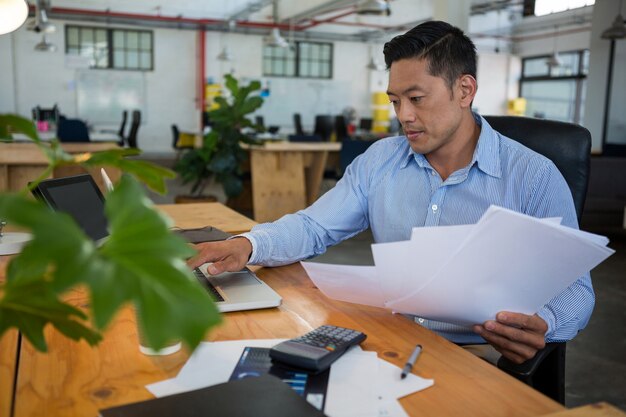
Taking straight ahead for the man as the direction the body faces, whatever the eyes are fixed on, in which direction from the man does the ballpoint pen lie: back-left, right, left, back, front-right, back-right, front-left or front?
front-left

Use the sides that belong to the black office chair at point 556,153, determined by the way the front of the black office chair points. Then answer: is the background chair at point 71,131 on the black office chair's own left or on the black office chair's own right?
on the black office chair's own right

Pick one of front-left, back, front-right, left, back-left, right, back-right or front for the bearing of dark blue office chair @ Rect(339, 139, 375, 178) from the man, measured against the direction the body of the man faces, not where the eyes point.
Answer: back-right

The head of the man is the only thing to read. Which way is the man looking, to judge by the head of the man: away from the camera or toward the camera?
toward the camera

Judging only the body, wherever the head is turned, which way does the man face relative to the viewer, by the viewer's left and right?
facing the viewer and to the left of the viewer

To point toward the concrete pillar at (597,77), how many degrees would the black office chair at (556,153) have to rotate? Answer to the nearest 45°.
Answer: approximately 135° to its right

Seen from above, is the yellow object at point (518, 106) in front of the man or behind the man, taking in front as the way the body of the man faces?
behind

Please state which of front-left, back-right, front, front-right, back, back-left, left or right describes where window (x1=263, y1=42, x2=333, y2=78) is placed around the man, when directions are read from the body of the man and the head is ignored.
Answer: back-right

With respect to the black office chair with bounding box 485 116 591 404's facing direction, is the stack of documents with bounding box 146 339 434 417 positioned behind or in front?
in front

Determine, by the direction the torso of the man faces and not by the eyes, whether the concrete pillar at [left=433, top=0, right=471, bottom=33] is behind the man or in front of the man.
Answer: behind

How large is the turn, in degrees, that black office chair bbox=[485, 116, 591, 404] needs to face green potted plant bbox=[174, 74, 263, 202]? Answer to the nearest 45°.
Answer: approximately 90° to its right

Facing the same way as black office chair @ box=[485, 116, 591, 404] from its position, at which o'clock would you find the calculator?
The calculator is roughly at 11 o'clock from the black office chair.

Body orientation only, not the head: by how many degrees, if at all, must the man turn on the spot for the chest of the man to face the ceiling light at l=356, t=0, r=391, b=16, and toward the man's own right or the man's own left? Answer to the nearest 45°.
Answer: approximately 135° to the man's own right

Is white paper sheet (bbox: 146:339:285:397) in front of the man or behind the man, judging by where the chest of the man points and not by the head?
in front

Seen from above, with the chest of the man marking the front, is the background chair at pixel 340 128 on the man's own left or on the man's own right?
on the man's own right
